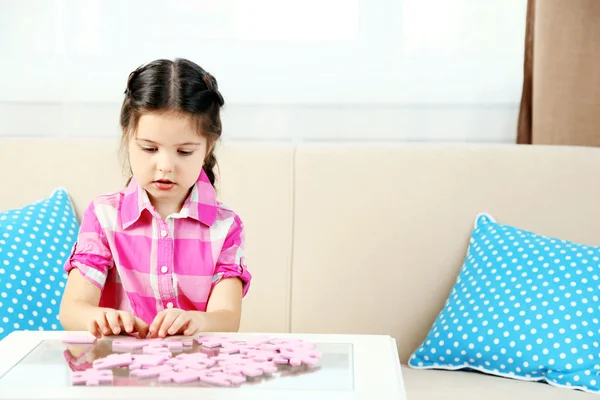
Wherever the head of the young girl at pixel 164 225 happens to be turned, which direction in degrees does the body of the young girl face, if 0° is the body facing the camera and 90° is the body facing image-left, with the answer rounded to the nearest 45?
approximately 0°

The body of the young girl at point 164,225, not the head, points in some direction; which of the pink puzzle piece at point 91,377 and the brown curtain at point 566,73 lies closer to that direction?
the pink puzzle piece

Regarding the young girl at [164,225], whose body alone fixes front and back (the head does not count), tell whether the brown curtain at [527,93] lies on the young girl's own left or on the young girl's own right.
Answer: on the young girl's own left

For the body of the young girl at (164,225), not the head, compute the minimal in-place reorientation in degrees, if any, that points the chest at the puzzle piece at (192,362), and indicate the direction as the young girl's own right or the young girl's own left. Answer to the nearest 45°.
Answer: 0° — they already face it

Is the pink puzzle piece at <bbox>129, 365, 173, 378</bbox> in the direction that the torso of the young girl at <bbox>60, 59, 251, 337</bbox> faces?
yes

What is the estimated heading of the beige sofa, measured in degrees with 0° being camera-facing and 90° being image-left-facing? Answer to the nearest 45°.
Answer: approximately 0°
